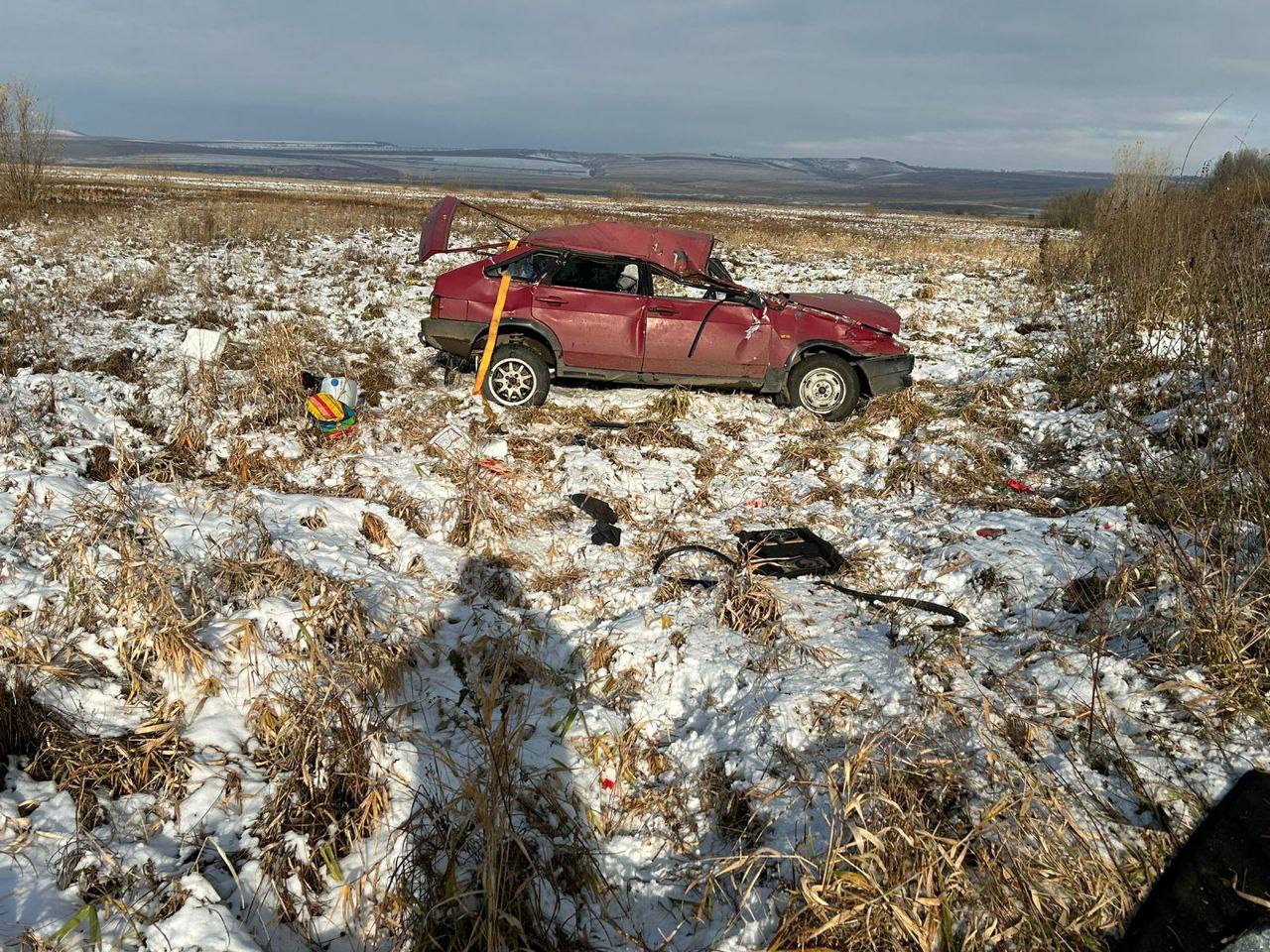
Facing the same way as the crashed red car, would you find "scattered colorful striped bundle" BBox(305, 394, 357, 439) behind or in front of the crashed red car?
behind

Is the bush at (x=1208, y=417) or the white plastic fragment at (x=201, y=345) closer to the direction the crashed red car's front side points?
the bush

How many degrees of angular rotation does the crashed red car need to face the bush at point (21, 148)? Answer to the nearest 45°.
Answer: approximately 135° to its left

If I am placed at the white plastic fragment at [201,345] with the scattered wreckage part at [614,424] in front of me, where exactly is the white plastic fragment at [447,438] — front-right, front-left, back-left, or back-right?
front-right

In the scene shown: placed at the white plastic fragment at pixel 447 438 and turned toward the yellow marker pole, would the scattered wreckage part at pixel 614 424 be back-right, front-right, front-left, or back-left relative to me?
front-right

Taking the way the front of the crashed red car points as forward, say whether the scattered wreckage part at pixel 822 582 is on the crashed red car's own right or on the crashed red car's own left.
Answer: on the crashed red car's own right

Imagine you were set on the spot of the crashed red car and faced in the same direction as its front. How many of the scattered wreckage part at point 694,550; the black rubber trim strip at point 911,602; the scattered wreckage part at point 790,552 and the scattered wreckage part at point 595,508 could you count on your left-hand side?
0

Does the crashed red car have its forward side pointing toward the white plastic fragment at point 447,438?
no

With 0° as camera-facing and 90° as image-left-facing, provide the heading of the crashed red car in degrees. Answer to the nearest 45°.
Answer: approximately 270°

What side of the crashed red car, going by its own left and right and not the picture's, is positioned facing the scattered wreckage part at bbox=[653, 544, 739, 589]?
right

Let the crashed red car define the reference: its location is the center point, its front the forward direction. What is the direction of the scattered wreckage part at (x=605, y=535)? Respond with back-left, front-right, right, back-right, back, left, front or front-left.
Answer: right

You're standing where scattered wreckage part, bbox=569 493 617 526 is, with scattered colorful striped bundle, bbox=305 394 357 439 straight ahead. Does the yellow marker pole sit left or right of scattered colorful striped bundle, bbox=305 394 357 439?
right

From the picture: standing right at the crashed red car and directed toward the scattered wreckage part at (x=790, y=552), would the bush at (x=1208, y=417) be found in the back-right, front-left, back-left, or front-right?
front-left

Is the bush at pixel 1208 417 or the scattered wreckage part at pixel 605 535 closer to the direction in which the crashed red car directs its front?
the bush

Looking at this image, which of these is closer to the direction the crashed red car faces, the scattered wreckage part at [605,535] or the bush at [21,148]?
the scattered wreckage part
